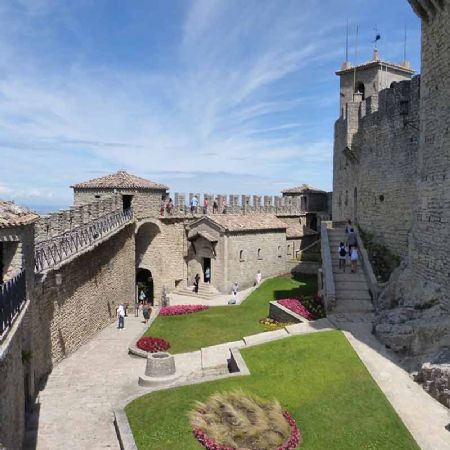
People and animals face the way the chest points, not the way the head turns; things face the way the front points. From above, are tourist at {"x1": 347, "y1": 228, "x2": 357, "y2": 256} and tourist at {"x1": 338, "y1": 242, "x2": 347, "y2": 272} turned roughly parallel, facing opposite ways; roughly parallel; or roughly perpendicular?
roughly parallel

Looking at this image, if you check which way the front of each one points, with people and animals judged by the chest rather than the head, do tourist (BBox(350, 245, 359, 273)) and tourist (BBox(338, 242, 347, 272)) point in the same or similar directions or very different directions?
same or similar directions
